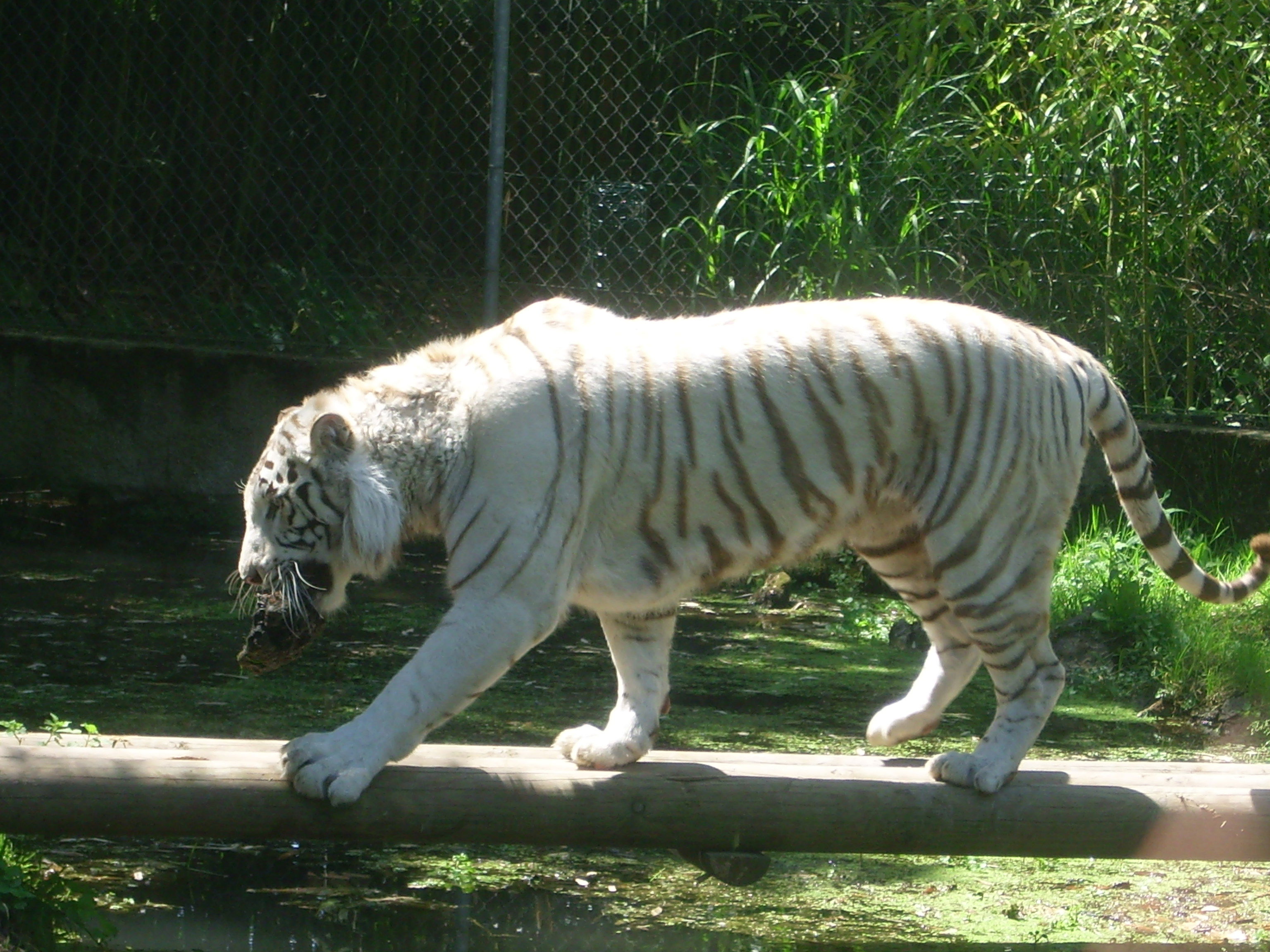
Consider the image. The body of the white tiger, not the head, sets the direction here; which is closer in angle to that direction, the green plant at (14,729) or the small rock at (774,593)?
the green plant

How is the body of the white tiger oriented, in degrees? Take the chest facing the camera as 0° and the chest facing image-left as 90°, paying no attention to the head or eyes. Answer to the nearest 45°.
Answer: approximately 90°

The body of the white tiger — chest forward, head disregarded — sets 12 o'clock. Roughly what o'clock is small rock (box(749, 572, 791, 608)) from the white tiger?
The small rock is roughly at 3 o'clock from the white tiger.

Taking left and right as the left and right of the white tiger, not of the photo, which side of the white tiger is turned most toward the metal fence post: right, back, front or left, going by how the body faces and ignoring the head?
right

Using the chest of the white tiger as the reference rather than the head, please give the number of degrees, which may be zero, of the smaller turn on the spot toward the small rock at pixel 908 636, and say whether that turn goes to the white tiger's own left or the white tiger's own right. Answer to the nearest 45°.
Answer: approximately 90° to the white tiger's own right

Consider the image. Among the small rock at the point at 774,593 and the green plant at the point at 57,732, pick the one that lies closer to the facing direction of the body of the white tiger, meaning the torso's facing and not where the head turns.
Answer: the green plant

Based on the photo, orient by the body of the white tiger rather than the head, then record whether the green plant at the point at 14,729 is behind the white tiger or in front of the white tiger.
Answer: in front

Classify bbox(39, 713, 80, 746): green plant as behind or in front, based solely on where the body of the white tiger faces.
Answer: in front
